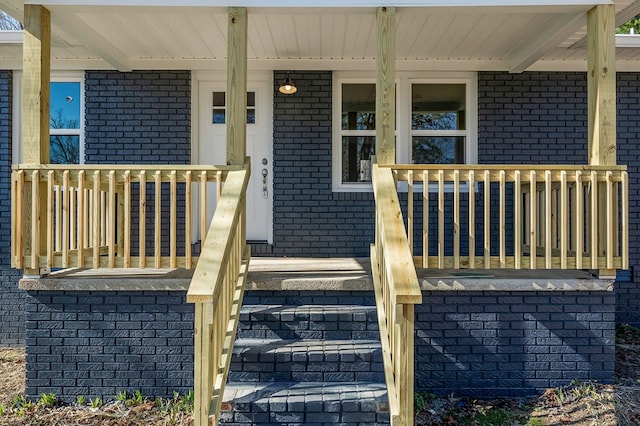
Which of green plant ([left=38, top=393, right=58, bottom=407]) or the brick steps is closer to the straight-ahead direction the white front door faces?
the brick steps

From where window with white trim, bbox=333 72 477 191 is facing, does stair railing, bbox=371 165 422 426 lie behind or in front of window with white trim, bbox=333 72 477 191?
in front

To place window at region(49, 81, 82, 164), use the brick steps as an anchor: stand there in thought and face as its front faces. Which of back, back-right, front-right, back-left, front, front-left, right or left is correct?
back-right

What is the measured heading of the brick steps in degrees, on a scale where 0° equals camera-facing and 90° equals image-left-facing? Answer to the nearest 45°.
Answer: approximately 0°

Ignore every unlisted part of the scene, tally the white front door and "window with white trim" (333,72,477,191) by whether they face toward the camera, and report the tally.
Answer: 2

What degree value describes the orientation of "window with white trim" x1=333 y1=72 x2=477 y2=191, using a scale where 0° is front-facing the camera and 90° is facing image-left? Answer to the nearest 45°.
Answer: approximately 0°

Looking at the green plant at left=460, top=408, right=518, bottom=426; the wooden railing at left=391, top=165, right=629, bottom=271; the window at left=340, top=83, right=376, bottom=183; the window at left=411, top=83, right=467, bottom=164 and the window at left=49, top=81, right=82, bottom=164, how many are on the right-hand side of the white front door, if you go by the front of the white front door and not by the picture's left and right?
1

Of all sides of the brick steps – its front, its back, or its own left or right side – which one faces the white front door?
back

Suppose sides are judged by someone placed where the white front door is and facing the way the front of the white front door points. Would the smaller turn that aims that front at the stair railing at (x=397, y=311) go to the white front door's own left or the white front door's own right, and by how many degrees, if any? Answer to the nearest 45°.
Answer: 0° — it already faces it

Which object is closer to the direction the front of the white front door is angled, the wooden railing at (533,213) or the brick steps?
the brick steps

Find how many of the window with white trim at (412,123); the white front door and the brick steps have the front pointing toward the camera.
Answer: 3
